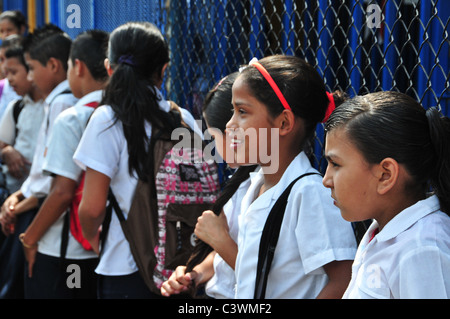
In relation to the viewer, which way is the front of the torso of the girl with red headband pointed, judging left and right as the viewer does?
facing to the left of the viewer

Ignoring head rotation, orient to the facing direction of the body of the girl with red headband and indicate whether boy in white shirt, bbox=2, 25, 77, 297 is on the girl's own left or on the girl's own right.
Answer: on the girl's own right

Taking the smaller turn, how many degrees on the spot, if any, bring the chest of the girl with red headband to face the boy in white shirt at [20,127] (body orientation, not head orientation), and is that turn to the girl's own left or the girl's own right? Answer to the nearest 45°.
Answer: approximately 45° to the girl's own right

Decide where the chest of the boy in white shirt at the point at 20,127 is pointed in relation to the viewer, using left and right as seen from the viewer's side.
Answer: facing the viewer and to the left of the viewer
